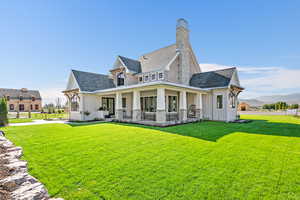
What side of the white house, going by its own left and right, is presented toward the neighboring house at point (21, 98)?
right

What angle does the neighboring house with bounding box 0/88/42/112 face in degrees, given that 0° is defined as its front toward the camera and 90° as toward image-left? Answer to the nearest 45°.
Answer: approximately 0°

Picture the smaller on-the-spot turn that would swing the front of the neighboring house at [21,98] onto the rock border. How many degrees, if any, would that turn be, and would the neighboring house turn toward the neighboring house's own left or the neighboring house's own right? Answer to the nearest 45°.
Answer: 0° — it already faces it

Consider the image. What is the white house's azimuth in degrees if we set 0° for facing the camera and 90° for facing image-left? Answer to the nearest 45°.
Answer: approximately 45°

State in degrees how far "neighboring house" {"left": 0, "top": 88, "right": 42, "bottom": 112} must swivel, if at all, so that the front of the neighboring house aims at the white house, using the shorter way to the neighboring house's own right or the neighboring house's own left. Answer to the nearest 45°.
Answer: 0° — it already faces it

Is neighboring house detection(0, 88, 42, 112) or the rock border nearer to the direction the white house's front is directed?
the rock border
